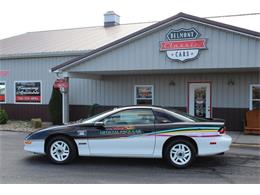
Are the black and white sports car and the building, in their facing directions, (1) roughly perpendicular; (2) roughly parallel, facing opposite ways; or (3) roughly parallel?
roughly perpendicular

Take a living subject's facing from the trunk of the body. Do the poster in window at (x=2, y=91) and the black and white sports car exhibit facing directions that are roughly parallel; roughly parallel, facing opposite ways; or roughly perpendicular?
roughly perpendicular

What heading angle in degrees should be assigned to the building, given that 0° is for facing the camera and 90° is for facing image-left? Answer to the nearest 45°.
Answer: approximately 0°

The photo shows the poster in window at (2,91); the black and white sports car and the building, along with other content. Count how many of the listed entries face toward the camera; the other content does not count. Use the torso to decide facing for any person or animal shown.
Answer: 2

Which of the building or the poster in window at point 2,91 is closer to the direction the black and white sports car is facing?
the poster in window

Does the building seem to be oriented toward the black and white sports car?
yes

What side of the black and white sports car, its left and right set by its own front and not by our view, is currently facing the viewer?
left

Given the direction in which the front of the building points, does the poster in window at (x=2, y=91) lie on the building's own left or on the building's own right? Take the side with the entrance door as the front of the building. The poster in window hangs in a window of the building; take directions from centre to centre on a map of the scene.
on the building's own right

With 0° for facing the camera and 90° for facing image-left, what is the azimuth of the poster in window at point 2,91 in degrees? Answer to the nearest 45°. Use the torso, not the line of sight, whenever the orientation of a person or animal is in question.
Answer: approximately 0°
